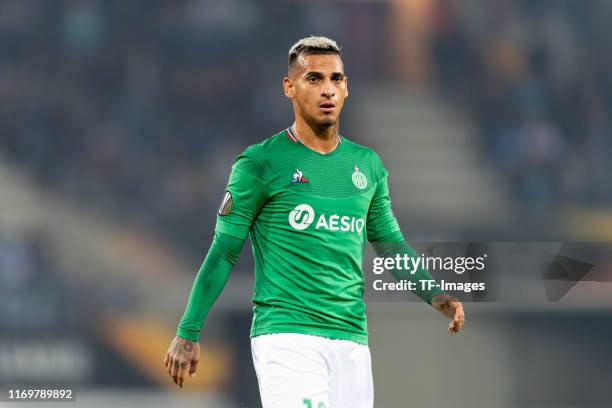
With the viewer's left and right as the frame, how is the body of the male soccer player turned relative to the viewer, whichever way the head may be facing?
facing the viewer and to the right of the viewer

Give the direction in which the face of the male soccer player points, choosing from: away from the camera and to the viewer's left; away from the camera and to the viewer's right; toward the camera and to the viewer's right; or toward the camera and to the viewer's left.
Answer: toward the camera and to the viewer's right
